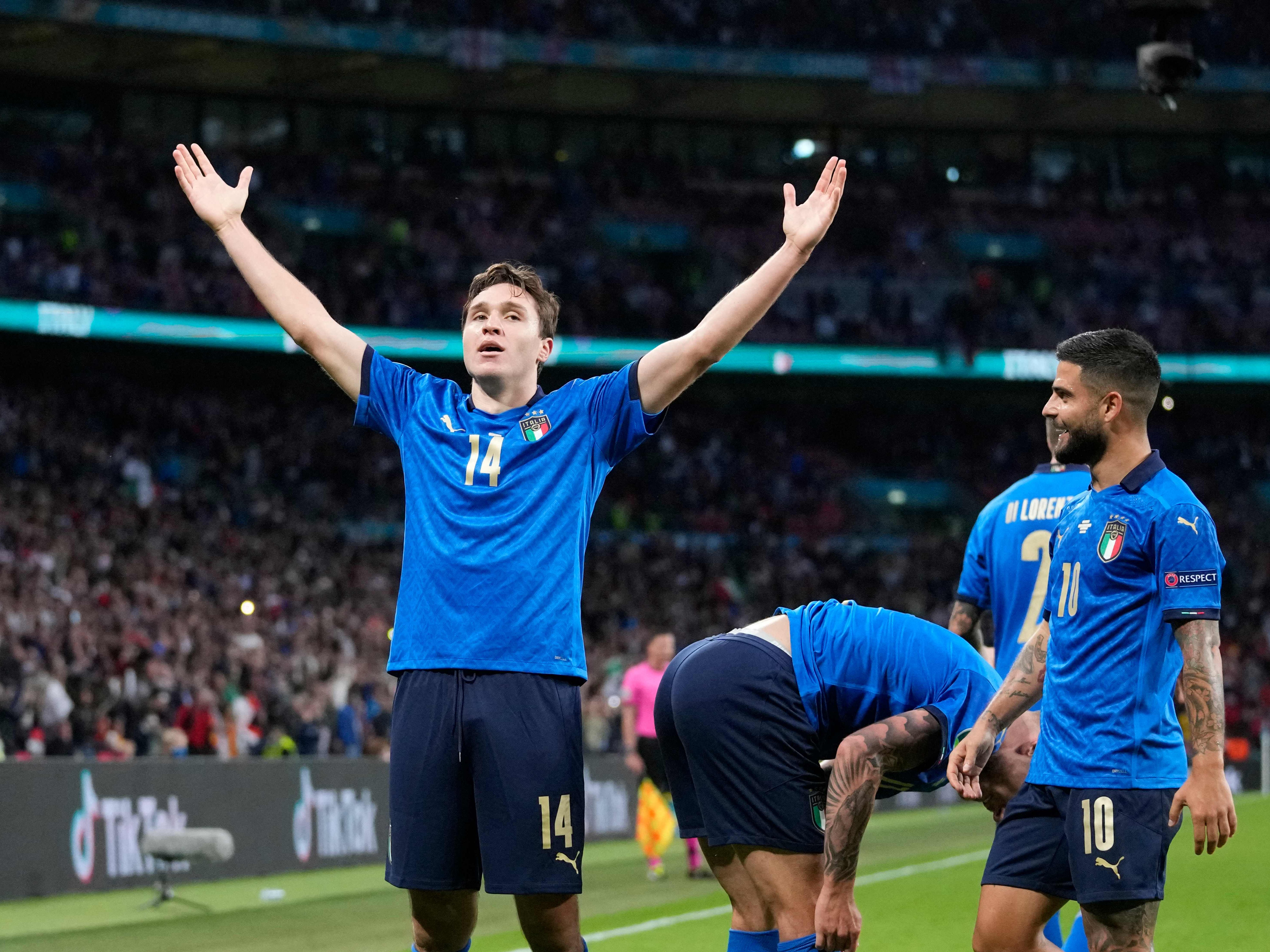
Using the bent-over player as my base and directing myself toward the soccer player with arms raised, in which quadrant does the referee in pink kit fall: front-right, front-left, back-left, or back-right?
back-right

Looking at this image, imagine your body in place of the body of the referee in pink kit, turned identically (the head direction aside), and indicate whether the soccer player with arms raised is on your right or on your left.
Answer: on your right

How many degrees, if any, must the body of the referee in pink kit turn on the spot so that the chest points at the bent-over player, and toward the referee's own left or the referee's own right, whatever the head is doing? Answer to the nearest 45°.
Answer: approximately 45° to the referee's own right

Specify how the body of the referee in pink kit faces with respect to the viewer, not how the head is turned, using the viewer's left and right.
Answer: facing the viewer and to the right of the viewer

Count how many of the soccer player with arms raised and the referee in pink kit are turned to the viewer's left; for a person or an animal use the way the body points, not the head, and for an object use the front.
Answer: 0

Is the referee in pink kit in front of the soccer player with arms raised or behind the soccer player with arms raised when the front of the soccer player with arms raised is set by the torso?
behind
